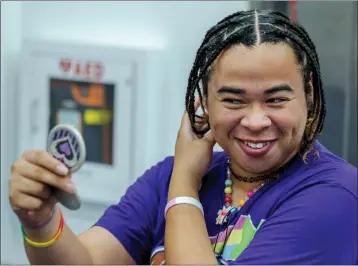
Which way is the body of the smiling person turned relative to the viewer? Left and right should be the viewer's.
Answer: facing the viewer and to the left of the viewer
